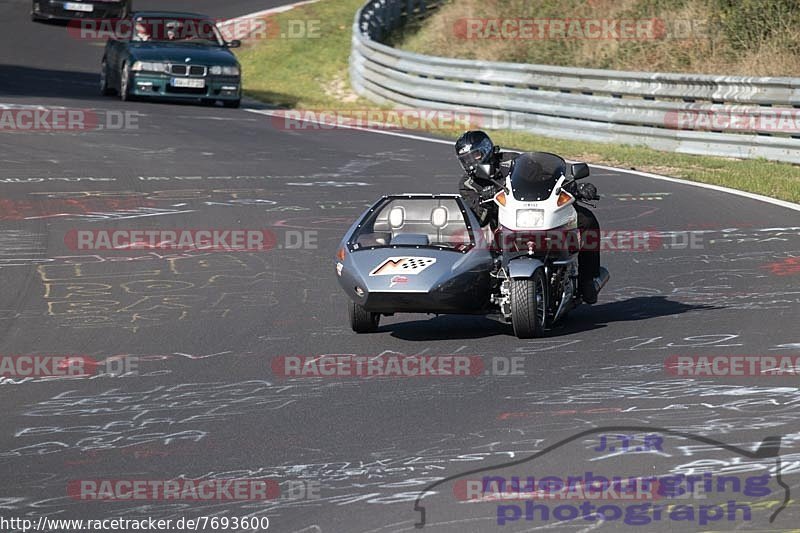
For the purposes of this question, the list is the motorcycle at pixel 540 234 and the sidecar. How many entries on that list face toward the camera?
2

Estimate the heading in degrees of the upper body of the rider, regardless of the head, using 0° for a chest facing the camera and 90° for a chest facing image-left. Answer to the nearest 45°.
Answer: approximately 0°

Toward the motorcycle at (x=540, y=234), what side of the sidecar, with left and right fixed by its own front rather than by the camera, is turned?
left

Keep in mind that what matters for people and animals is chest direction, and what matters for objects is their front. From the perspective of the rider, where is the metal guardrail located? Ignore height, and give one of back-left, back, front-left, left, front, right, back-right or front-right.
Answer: back

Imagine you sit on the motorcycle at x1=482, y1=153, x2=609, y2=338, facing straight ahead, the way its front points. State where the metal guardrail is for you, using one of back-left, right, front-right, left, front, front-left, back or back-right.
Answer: back

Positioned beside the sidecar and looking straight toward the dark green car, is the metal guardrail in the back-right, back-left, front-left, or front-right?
front-right

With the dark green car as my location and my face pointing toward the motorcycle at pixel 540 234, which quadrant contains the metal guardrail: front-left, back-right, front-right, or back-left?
front-left

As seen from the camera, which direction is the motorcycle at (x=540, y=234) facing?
toward the camera

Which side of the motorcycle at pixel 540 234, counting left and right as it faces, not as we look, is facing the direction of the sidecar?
right

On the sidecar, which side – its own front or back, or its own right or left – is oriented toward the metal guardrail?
back

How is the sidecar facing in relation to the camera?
toward the camera
